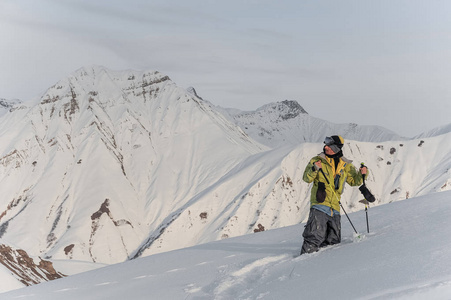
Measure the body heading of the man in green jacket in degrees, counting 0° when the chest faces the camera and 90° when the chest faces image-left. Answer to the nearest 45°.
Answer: approximately 0°
